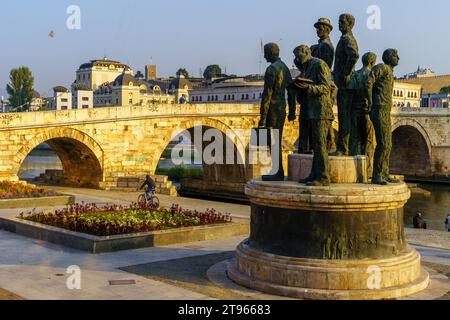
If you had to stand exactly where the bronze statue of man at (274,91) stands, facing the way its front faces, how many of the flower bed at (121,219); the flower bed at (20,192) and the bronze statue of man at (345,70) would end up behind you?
1

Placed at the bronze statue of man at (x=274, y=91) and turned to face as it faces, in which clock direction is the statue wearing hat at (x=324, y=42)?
The statue wearing hat is roughly at 5 o'clock from the bronze statue of man.

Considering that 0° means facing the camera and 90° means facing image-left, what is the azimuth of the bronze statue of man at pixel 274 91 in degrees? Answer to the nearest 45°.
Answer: approximately 90°
